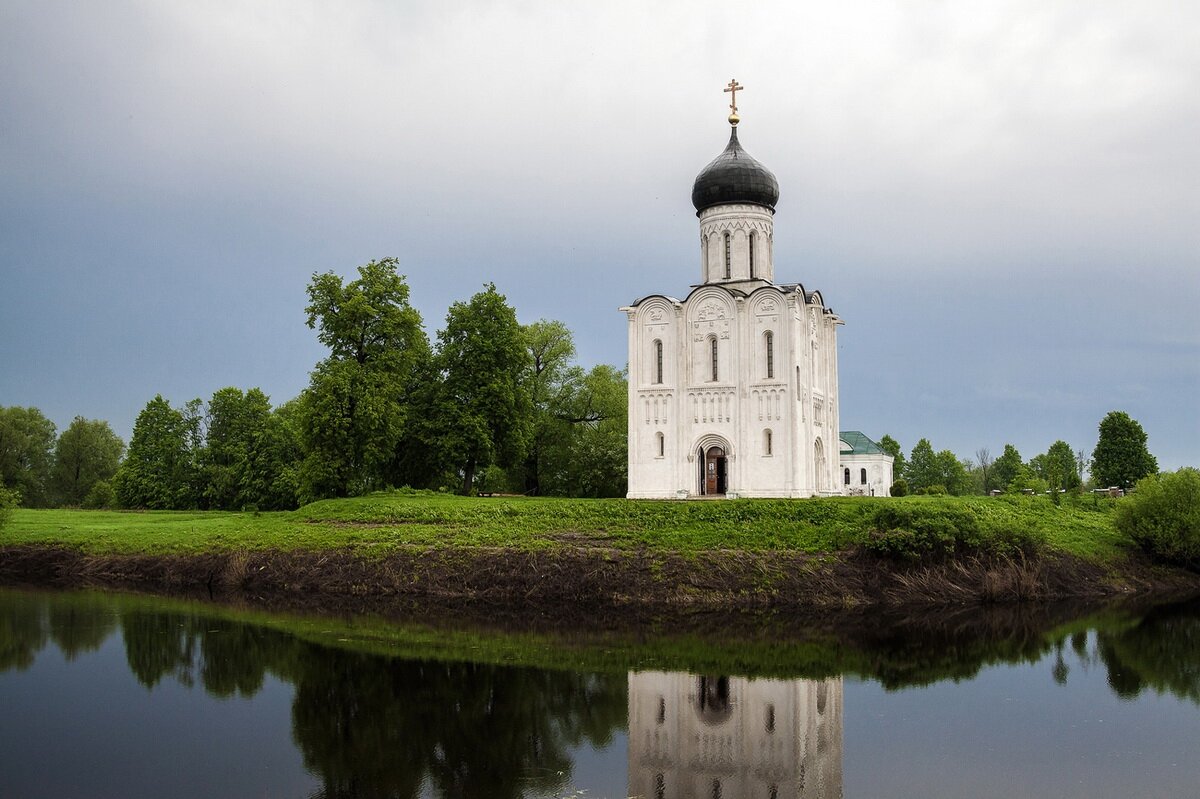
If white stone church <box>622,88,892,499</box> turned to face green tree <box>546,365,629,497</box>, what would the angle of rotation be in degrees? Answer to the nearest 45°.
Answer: approximately 135° to its right

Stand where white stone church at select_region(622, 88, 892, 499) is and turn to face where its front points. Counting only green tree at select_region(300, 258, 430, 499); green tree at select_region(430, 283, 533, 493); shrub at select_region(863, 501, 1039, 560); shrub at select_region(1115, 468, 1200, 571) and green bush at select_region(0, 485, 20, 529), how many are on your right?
3

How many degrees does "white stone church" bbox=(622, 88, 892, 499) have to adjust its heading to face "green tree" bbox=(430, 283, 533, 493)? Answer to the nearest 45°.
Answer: approximately 90° to its right

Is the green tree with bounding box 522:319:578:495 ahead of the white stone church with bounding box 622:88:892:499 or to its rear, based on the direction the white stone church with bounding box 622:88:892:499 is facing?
to the rear

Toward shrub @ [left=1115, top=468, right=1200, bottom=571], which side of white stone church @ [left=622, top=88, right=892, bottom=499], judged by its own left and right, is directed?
left

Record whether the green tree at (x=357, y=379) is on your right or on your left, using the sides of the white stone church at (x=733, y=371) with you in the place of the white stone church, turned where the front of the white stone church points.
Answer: on your right

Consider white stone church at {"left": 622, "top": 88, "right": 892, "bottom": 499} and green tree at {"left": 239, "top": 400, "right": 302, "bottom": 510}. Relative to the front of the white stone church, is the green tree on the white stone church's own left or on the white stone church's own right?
on the white stone church's own right

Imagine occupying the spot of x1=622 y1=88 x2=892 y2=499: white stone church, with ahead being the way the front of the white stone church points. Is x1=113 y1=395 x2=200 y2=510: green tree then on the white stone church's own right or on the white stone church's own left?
on the white stone church's own right

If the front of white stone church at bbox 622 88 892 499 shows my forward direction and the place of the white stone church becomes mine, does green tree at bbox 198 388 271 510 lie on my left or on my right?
on my right

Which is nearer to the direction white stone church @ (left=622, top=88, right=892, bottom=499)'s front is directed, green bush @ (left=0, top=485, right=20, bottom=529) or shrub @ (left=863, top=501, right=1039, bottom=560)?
the shrub

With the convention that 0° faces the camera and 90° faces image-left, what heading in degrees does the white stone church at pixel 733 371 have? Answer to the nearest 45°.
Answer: approximately 0°
